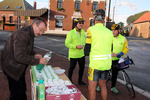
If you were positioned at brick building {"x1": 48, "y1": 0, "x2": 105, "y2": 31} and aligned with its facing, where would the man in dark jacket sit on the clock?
The man in dark jacket is roughly at 12 o'clock from the brick building.

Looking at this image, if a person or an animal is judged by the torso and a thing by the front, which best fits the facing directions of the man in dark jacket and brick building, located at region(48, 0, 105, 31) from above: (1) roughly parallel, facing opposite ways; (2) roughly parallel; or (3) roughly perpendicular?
roughly perpendicular

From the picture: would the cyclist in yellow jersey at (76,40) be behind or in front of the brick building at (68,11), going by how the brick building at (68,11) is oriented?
in front

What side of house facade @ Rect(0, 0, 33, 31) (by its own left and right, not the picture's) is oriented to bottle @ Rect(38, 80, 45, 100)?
front

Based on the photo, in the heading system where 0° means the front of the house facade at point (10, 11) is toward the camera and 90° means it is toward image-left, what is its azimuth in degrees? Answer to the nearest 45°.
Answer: approximately 0°

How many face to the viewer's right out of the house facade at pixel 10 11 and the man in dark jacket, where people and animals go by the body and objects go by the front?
1

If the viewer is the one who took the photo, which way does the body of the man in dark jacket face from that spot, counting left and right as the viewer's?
facing to the right of the viewer

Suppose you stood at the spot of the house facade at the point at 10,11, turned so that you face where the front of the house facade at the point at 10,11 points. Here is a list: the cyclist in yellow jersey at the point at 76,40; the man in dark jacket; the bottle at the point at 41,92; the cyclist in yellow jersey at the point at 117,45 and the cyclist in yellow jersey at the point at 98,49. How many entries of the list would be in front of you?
5
